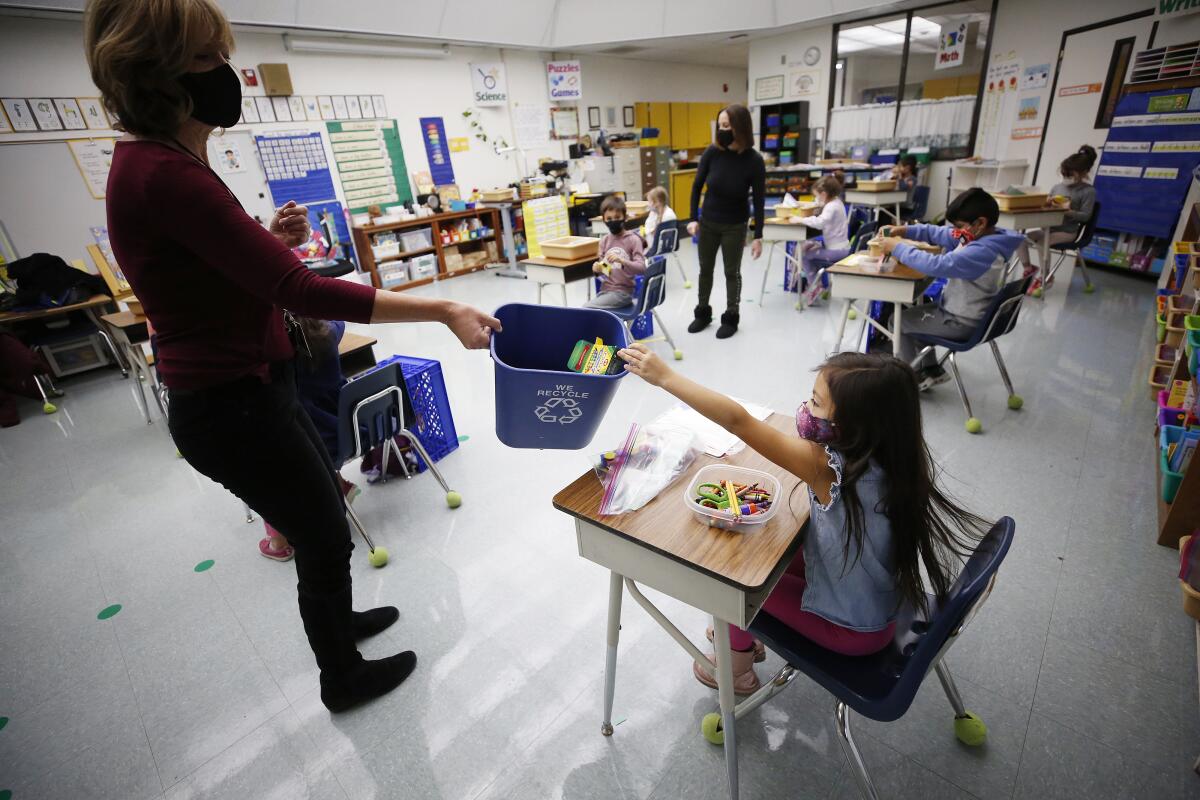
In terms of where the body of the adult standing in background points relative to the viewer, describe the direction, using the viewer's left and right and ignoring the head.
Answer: facing the viewer and to the left of the viewer

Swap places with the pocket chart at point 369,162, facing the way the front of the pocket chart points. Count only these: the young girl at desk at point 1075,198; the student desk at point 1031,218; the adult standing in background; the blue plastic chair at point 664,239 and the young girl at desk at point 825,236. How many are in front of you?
5

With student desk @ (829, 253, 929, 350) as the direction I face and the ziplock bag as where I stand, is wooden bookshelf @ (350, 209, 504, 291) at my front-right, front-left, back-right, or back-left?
front-left

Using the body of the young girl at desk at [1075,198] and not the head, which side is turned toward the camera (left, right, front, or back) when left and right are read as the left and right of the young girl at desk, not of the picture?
left

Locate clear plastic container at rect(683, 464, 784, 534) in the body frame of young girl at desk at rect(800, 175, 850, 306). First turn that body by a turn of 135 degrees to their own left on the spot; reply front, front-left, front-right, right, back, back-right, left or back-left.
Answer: front-right

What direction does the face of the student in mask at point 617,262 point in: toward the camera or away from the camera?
toward the camera

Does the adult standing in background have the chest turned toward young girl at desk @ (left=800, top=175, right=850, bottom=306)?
no

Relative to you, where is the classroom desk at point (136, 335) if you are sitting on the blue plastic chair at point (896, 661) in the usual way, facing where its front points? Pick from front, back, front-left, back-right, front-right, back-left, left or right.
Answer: front

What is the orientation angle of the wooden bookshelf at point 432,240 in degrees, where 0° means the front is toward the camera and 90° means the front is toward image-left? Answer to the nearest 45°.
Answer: approximately 315°

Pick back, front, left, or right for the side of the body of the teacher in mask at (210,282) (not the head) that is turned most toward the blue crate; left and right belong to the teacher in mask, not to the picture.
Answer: left

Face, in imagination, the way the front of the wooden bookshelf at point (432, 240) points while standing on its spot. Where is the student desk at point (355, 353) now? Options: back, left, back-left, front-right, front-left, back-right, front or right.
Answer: front-right

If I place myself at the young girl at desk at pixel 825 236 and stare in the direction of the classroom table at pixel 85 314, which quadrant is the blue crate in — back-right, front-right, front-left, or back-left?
front-left

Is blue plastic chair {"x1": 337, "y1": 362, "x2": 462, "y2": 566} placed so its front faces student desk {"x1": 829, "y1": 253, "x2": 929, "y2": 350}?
no

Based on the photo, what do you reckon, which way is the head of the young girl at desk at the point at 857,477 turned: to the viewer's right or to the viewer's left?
to the viewer's left

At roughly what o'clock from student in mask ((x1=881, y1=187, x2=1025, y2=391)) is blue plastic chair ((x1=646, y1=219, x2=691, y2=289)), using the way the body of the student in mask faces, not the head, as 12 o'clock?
The blue plastic chair is roughly at 1 o'clock from the student in mask.

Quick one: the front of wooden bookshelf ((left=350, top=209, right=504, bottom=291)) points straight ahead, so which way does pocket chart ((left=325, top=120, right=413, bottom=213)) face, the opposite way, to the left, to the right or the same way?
the same way

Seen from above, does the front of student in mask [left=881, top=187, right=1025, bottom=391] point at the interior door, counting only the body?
no
